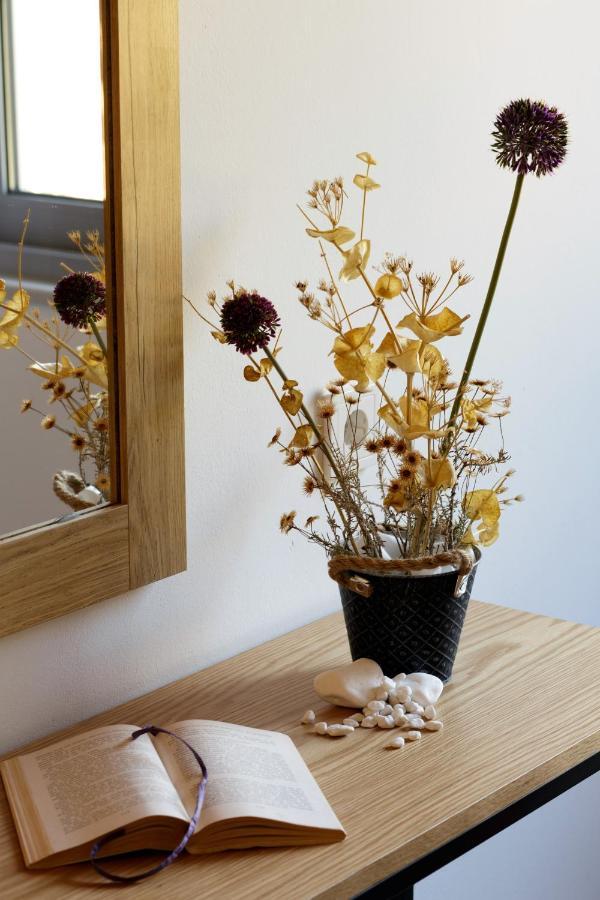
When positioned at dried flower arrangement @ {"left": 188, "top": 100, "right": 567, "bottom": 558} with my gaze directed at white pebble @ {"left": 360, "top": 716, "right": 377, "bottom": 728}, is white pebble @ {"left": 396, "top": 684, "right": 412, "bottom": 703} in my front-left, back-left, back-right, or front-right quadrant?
front-left

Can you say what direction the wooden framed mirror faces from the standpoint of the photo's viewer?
facing the viewer and to the right of the viewer

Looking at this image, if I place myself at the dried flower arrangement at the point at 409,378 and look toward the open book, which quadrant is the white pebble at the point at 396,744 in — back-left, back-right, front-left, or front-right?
front-left
